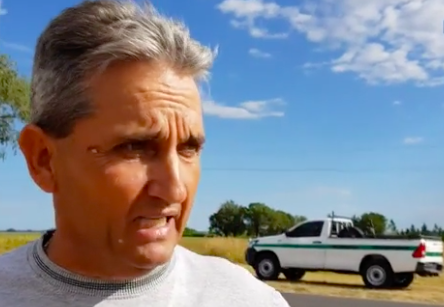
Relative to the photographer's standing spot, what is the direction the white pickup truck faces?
facing away from the viewer and to the left of the viewer

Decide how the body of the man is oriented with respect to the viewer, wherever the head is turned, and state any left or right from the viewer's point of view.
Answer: facing the viewer and to the right of the viewer

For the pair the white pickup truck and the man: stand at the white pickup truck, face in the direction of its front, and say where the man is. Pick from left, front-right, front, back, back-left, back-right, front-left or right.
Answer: back-left

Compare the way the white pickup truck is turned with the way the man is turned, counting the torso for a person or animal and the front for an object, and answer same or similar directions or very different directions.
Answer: very different directions

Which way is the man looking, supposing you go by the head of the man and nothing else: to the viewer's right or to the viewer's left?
to the viewer's right
